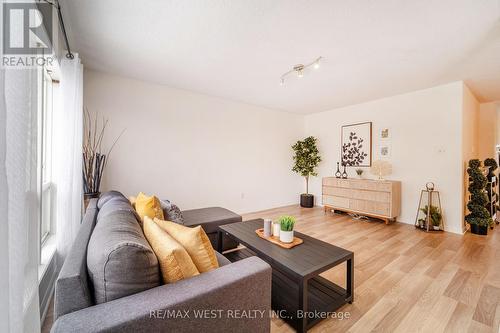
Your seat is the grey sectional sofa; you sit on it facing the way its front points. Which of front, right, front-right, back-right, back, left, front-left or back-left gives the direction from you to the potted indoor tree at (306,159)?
front-left

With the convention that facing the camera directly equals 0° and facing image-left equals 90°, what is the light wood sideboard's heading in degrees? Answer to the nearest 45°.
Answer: approximately 45°

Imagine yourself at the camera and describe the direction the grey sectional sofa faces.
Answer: facing to the right of the viewer

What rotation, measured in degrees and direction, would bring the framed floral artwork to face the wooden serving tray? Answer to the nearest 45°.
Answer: approximately 45° to its left

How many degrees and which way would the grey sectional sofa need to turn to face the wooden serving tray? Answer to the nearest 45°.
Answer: approximately 45° to its left

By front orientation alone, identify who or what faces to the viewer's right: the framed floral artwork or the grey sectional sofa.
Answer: the grey sectional sofa

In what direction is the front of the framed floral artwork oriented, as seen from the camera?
facing the viewer and to the left of the viewer

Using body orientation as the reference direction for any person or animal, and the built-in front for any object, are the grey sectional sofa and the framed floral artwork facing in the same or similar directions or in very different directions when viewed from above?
very different directions

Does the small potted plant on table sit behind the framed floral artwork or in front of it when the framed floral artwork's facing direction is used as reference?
in front

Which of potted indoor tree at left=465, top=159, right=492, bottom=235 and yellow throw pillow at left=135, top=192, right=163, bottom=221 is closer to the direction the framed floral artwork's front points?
the yellow throw pillow

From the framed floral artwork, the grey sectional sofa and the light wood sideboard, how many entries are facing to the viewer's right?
1

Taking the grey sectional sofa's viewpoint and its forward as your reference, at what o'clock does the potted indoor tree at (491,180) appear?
The potted indoor tree is roughly at 12 o'clock from the grey sectional sofa.

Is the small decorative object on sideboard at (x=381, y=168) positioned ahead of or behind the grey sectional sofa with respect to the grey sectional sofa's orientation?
ahead

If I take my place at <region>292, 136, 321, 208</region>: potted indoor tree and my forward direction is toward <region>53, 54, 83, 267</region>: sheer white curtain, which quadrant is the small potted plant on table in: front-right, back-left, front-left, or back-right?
front-left

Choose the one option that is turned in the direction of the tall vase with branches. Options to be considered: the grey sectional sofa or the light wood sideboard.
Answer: the light wood sideboard
